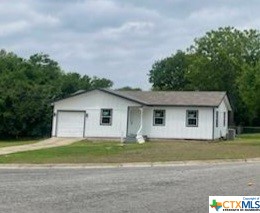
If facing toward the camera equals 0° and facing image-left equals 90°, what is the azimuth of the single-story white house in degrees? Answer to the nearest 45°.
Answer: approximately 0°

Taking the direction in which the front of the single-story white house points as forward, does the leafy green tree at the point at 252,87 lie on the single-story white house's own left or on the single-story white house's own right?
on the single-story white house's own left
